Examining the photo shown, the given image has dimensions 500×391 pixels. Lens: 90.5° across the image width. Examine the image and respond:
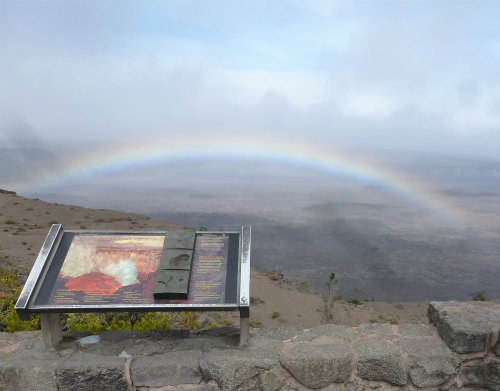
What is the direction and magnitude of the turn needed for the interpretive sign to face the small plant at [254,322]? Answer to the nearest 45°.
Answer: approximately 135° to its left

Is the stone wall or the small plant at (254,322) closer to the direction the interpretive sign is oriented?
the stone wall

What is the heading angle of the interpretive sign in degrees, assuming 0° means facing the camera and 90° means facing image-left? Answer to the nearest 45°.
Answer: approximately 0°
